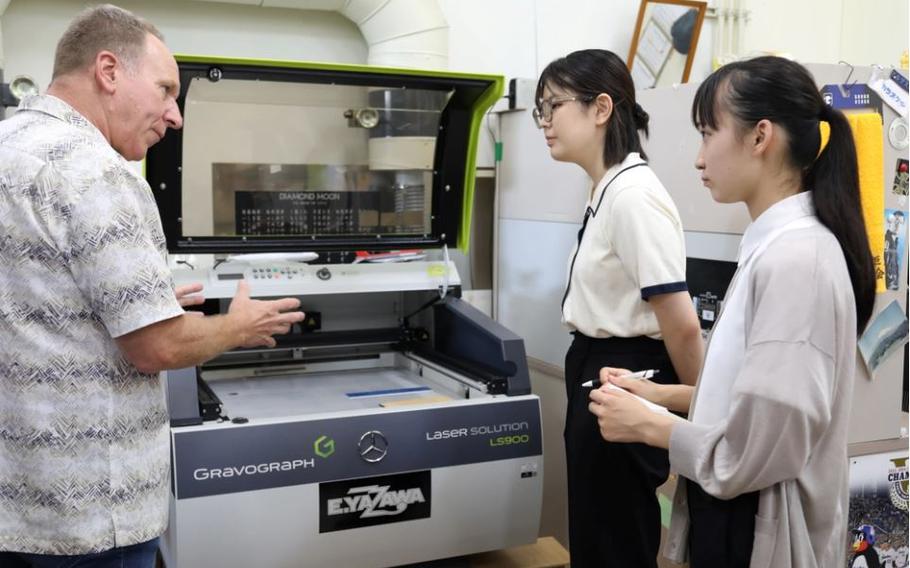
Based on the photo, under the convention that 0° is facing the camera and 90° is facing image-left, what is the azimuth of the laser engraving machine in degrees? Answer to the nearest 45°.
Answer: approximately 0°

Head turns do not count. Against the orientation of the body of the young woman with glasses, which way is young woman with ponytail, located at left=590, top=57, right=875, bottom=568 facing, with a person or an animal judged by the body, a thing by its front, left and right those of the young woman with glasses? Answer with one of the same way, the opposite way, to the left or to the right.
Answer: the same way

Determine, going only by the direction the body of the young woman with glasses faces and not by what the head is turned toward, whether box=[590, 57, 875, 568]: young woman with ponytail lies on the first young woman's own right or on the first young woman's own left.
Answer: on the first young woman's own left

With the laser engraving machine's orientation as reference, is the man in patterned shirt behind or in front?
in front

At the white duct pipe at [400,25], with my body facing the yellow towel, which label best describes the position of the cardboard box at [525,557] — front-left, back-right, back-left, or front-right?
front-right

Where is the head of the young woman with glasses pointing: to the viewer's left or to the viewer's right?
to the viewer's left

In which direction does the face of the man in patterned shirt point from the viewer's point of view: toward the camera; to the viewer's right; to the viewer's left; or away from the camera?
to the viewer's right

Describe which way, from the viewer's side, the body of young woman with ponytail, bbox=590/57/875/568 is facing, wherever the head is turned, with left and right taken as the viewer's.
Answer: facing to the left of the viewer

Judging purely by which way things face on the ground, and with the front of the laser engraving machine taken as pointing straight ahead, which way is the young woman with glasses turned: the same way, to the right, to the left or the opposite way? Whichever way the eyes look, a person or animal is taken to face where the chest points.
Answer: to the right

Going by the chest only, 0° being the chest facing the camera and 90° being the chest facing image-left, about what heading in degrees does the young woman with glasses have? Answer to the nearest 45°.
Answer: approximately 90°

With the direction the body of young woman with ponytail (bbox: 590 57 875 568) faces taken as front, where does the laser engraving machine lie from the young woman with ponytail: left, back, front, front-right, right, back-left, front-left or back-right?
front-right

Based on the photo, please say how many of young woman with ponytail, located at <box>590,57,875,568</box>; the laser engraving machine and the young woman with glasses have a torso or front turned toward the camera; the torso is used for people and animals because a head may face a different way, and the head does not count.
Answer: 1

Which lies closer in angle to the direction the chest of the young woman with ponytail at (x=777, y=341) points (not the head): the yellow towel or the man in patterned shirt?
the man in patterned shirt

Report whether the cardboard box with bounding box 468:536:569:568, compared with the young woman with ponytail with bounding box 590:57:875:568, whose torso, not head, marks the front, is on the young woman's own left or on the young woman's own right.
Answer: on the young woman's own right

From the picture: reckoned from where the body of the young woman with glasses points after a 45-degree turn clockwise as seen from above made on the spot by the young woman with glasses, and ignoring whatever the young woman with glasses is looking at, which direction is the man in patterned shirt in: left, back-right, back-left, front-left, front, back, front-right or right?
left
